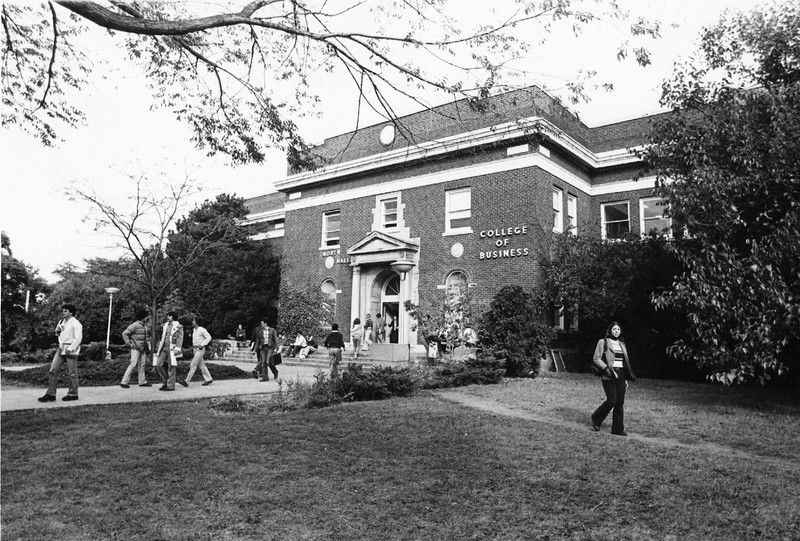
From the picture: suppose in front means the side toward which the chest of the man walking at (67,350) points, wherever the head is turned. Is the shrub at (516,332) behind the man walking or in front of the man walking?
behind

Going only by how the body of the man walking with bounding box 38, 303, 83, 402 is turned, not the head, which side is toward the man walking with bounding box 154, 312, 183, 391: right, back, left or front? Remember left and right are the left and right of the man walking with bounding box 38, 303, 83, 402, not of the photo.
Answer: back

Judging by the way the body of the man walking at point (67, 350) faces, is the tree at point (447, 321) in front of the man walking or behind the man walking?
behind

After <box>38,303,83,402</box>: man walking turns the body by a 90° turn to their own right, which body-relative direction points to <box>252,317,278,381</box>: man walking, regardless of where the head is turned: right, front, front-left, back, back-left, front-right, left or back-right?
right

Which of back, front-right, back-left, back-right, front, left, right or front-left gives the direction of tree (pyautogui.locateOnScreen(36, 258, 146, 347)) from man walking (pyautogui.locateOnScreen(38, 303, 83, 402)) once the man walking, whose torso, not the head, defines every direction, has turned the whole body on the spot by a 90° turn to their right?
front-right

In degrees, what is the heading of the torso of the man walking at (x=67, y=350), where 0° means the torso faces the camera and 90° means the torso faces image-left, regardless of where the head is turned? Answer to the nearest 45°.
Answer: approximately 45°
